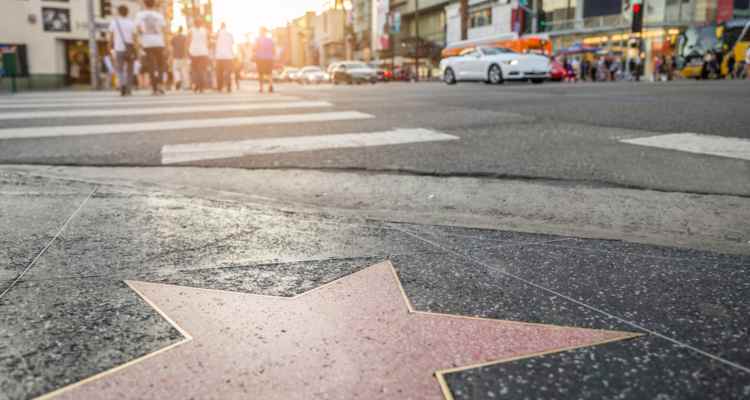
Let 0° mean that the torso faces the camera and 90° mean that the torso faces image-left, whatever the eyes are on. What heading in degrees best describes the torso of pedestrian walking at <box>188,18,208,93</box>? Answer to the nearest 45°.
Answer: approximately 180°

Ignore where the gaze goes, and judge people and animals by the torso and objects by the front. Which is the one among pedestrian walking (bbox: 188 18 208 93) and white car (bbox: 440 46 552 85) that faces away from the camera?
the pedestrian walking

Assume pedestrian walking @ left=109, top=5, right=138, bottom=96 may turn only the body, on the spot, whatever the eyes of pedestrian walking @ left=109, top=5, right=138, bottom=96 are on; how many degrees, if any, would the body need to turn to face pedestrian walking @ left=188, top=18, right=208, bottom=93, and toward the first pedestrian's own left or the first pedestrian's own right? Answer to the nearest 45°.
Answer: approximately 45° to the first pedestrian's own right

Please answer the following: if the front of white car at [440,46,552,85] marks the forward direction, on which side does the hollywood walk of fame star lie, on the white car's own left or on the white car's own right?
on the white car's own right

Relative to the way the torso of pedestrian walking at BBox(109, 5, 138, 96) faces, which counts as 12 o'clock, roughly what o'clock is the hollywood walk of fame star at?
The hollywood walk of fame star is roughly at 6 o'clock from the pedestrian walking.

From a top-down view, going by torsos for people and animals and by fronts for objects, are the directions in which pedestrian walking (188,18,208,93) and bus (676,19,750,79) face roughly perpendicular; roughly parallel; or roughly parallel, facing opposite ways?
roughly perpendicular

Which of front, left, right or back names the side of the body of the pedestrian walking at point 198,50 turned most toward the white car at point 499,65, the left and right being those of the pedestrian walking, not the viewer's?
right

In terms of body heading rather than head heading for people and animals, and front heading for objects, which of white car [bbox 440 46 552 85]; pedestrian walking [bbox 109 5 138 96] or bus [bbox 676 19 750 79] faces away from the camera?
the pedestrian walking

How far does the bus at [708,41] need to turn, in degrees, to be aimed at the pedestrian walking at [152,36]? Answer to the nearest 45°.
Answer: approximately 45° to its left

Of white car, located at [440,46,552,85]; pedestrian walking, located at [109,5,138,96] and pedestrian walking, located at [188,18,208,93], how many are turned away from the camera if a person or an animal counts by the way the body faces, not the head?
2

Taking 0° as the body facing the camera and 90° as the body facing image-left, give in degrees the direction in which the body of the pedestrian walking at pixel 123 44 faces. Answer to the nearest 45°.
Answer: approximately 180°

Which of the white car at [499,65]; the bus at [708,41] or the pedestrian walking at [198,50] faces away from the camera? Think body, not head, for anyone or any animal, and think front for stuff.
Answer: the pedestrian walking

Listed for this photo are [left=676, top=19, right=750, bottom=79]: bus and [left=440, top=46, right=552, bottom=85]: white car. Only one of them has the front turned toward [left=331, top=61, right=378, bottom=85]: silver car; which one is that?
the bus
